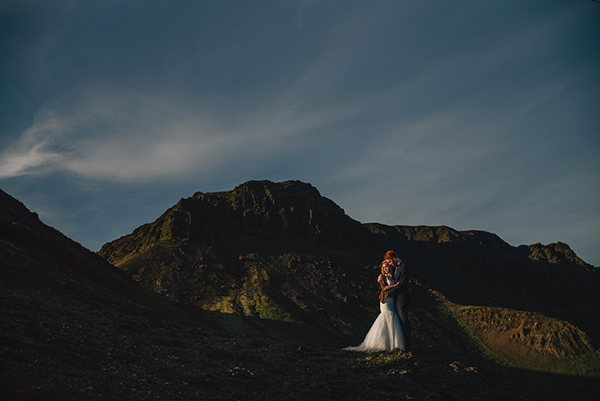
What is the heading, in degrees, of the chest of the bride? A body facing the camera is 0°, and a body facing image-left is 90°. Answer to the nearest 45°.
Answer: approximately 270°

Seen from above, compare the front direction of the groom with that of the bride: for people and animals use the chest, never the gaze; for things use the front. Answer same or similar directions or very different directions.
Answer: very different directions

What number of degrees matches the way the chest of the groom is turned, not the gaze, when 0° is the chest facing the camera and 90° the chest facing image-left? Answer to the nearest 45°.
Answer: approximately 90°

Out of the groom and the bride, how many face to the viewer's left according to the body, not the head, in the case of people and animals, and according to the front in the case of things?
1
